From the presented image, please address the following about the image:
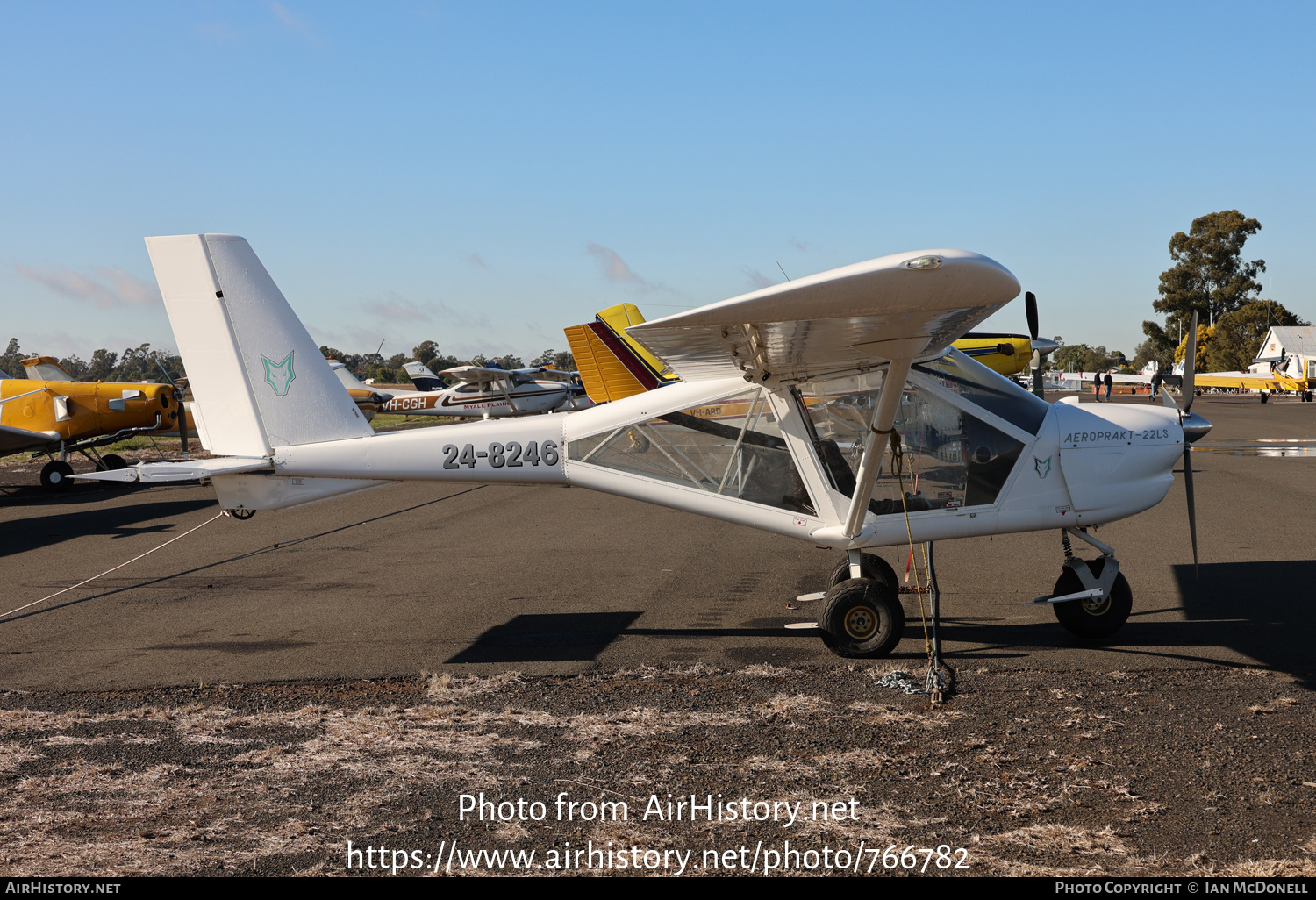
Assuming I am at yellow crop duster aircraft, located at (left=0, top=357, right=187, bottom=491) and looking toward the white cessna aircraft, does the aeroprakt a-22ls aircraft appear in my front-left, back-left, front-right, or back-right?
back-right

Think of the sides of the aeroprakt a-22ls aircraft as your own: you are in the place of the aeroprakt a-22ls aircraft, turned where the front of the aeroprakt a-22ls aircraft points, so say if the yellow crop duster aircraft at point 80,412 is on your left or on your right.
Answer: on your left

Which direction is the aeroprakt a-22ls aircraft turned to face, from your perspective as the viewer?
facing to the right of the viewer

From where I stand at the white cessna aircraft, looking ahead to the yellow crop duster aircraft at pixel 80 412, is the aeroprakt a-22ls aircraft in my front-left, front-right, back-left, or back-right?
front-left

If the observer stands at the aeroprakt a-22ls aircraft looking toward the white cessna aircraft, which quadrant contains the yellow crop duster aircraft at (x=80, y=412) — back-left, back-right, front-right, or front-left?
front-left

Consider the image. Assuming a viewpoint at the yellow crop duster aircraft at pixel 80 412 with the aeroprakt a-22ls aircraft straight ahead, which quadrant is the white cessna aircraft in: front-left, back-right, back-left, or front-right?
back-left

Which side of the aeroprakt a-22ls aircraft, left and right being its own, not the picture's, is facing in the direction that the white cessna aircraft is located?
left
